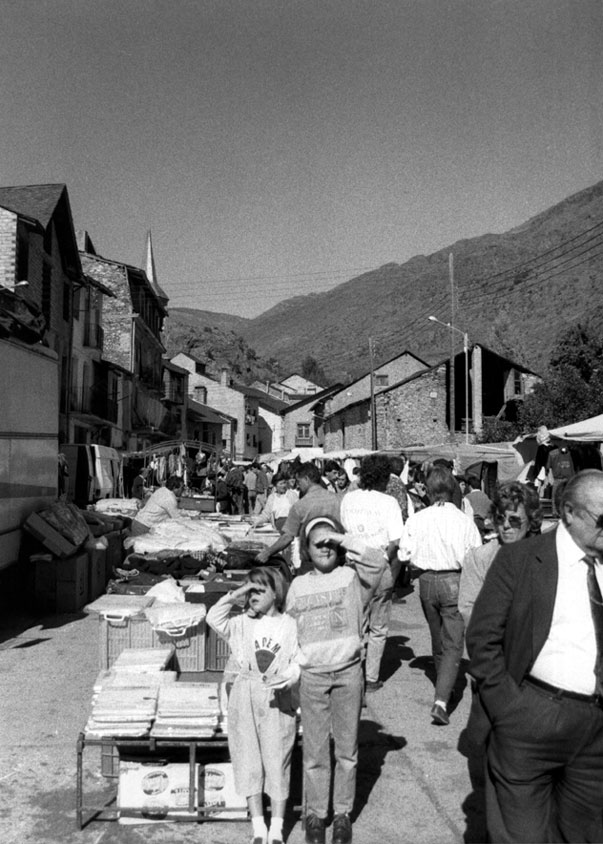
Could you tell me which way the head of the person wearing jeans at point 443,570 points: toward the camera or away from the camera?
away from the camera

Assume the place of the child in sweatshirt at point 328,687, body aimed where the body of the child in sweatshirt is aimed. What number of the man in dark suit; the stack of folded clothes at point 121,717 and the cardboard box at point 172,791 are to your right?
2

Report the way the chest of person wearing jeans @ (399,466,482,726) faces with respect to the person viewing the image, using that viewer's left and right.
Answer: facing away from the viewer

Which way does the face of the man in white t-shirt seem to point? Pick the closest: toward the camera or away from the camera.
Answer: away from the camera

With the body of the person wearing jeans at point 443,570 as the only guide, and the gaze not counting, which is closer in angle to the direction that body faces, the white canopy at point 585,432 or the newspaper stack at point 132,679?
the white canopy

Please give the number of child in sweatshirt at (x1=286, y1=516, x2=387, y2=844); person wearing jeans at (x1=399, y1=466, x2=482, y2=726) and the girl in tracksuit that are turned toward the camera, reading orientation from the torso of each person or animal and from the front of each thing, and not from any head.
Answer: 2

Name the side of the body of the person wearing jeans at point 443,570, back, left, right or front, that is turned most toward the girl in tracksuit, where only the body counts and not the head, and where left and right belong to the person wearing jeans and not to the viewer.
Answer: back

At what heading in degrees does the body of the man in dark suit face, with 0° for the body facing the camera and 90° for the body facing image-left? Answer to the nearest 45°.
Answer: approximately 315°

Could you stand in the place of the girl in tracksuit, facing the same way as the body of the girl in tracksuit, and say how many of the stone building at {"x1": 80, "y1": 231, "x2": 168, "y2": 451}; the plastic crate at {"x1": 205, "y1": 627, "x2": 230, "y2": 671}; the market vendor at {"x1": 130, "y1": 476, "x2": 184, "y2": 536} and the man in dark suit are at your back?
3
